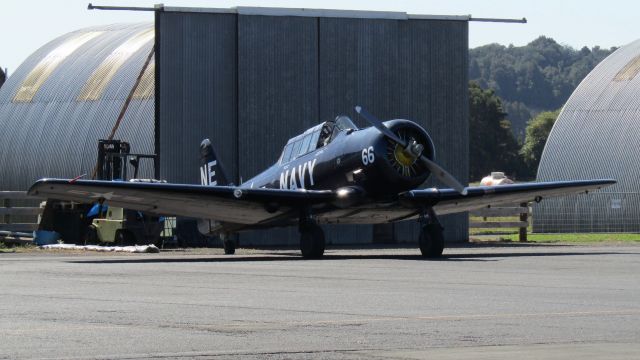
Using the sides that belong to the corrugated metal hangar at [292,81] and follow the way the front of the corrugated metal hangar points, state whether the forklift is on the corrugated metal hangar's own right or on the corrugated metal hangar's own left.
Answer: on the corrugated metal hangar's own right

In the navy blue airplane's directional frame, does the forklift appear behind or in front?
behind

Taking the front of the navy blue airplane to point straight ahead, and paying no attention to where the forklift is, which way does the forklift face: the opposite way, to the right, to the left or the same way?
to the right

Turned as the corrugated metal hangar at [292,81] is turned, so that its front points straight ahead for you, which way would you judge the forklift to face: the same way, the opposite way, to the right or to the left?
to the right

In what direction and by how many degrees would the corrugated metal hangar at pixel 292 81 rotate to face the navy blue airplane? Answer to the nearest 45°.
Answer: approximately 45° to its right

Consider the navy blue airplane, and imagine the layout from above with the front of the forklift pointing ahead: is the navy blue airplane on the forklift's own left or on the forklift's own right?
on the forklift's own left

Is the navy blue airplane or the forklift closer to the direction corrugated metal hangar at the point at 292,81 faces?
the navy blue airplane
